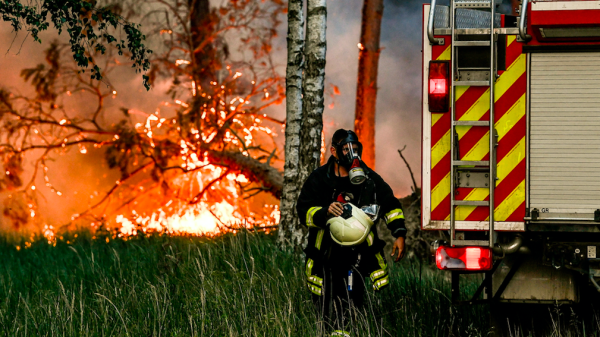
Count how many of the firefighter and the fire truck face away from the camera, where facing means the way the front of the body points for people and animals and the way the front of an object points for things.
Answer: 1

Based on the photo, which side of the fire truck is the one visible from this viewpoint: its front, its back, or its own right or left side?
back

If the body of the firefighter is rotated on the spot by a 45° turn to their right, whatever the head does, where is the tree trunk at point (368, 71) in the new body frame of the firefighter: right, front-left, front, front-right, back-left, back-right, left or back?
back-right

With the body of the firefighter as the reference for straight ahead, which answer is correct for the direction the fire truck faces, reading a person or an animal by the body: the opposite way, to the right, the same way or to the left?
the opposite way

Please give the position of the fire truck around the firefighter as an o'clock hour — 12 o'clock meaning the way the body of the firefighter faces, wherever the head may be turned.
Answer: The fire truck is roughly at 10 o'clock from the firefighter.

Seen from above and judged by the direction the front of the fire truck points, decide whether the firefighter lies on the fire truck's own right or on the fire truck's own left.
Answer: on the fire truck's own left

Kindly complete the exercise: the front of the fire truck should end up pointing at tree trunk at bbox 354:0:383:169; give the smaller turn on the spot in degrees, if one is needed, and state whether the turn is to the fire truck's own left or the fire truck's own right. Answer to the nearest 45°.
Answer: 0° — it already faces it

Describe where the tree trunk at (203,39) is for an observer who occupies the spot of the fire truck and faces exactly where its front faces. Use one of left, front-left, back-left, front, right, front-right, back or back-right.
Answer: front-left

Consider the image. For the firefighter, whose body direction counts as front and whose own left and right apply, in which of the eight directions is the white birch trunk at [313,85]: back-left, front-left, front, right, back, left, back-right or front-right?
back

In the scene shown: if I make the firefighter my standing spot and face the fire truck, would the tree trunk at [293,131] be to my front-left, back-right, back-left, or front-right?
back-left

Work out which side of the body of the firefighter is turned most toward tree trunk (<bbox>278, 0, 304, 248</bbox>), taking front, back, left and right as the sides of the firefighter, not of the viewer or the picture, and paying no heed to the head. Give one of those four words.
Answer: back

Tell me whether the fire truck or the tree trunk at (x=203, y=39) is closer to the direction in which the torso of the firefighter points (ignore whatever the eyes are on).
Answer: the fire truck
